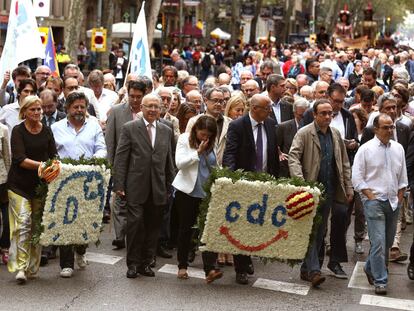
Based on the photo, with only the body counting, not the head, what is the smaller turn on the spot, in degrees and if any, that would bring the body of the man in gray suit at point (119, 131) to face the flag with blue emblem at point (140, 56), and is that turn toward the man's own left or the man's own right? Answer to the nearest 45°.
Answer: approximately 135° to the man's own left

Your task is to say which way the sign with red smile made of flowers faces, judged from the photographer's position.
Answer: facing the viewer

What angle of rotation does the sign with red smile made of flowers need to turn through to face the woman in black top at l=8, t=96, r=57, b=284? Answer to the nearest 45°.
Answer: approximately 90° to its right

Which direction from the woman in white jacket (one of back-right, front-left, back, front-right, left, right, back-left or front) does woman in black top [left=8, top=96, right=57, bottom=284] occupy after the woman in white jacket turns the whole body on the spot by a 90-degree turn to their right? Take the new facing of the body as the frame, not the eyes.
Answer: front-right

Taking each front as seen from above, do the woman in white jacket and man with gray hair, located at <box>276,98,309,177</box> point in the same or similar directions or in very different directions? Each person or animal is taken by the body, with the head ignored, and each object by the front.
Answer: same or similar directions

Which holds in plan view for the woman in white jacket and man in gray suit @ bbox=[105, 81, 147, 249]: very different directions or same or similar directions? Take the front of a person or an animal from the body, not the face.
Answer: same or similar directions

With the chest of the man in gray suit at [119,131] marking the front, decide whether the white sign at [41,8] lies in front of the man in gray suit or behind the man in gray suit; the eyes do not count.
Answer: behind

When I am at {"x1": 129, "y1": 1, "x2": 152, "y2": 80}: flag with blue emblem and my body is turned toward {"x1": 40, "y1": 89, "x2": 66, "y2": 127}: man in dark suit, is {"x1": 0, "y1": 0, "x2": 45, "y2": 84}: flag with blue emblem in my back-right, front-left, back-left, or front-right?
front-right

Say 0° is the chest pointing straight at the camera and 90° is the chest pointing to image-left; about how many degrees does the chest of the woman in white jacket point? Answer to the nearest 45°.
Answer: approximately 315°

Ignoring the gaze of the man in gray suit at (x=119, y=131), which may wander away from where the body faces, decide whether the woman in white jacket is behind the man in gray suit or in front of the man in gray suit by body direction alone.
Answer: in front
